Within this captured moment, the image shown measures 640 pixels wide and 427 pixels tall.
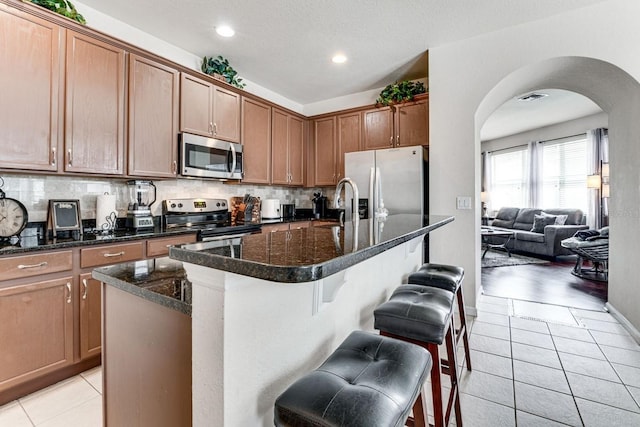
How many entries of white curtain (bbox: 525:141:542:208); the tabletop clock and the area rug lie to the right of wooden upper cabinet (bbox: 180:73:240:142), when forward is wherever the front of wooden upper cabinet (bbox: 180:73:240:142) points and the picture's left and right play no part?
1

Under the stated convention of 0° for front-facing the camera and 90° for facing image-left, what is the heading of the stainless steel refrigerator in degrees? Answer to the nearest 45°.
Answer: approximately 0°

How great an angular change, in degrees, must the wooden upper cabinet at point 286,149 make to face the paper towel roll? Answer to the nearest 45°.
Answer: approximately 90° to its right

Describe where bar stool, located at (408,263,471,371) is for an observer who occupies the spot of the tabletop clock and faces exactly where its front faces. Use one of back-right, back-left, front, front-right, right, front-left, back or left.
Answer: front-left

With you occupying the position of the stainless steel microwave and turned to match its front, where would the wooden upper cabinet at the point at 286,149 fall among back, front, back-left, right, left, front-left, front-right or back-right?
left

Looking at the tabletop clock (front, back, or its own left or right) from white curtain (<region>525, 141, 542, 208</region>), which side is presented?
left

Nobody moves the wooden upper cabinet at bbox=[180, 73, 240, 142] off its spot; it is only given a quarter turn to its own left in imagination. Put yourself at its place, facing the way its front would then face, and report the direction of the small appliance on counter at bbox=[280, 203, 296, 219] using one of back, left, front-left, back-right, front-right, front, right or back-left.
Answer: front

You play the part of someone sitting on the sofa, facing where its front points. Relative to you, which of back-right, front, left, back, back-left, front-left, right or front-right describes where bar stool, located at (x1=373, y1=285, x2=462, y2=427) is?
front-left

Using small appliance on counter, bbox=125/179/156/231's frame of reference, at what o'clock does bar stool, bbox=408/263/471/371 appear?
The bar stool is roughly at 12 o'clock from the small appliance on counter.

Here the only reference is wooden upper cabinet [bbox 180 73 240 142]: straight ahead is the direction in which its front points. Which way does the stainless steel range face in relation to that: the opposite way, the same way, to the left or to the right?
the same way

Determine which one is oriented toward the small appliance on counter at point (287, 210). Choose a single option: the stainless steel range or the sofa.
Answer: the sofa

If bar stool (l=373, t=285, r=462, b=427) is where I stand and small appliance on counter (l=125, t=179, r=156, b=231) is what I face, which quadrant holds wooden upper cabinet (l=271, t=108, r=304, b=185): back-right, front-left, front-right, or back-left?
front-right

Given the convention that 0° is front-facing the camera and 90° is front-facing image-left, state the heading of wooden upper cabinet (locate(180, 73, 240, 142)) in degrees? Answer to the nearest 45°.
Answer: approximately 315°

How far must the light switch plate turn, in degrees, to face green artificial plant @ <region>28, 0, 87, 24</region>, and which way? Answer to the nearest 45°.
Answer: approximately 45° to its right

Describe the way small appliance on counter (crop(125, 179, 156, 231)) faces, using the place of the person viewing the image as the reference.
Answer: facing the viewer and to the right of the viewer

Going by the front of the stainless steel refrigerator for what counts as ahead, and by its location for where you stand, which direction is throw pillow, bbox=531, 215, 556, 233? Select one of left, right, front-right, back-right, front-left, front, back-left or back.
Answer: back-left

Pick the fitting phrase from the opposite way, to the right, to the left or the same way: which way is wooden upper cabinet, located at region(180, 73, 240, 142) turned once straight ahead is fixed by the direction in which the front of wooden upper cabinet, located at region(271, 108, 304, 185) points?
the same way

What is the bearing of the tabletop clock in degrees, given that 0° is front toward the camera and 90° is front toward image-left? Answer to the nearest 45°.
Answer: approximately 0°

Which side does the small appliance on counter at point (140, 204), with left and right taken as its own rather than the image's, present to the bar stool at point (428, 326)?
front

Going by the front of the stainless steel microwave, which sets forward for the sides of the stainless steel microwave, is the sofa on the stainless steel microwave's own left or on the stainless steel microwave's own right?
on the stainless steel microwave's own left

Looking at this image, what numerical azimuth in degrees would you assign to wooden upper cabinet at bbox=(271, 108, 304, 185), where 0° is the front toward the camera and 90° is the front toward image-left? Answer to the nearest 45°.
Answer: approximately 315°
